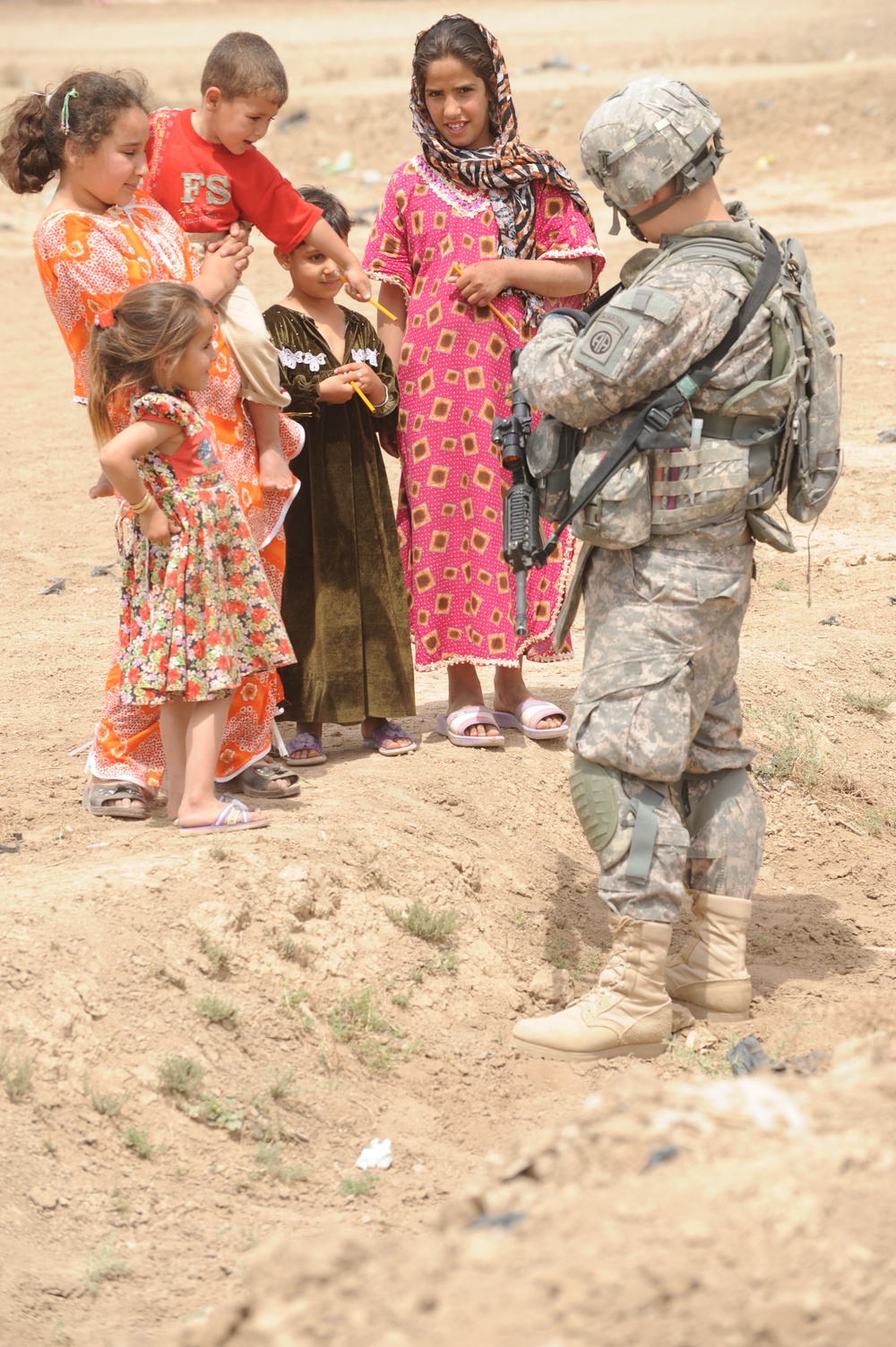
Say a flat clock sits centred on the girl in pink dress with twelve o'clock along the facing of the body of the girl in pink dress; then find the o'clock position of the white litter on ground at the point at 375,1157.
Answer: The white litter on ground is roughly at 12 o'clock from the girl in pink dress.

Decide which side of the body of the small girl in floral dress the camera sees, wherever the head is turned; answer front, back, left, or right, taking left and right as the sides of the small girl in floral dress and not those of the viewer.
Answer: right

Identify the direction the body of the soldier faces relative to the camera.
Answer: to the viewer's left

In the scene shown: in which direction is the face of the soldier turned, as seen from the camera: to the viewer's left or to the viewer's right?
to the viewer's left

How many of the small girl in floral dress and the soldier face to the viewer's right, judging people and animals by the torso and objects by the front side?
1

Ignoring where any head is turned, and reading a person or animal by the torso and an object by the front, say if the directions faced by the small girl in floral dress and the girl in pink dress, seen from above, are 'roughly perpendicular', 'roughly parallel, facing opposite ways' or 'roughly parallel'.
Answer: roughly perpendicular

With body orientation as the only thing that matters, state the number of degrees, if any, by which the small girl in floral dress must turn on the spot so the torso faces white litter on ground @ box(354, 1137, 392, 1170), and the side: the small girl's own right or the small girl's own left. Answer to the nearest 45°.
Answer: approximately 90° to the small girl's own right
